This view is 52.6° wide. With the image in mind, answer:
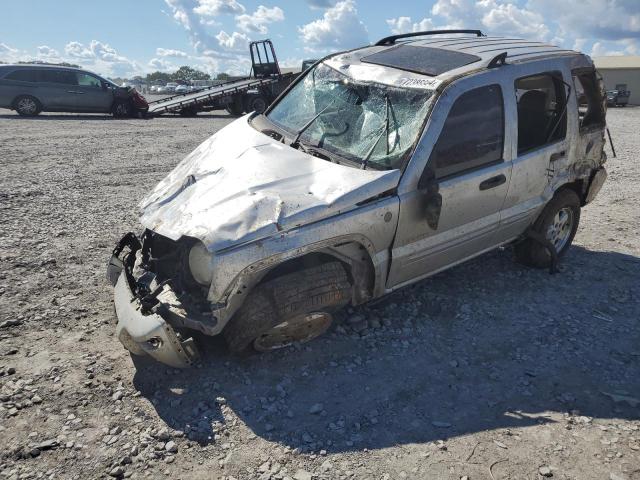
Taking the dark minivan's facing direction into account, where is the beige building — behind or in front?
in front

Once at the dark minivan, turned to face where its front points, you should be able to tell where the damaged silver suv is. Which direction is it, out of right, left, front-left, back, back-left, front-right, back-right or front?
right

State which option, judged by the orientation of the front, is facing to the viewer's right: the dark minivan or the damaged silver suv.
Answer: the dark minivan

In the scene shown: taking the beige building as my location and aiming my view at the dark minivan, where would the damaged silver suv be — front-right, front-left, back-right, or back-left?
front-left

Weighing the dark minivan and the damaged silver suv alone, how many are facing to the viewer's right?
1

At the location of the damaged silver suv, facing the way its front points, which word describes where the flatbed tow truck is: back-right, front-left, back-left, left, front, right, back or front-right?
back-right

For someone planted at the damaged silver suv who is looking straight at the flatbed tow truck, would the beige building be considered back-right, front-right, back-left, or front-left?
front-right

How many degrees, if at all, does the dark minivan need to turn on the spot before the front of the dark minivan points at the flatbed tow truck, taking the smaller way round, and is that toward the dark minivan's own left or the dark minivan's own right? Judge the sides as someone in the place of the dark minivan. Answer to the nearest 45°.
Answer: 0° — it already faces it

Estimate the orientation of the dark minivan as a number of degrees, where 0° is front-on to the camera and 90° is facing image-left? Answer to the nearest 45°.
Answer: approximately 270°

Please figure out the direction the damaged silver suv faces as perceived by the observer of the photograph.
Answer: facing the viewer and to the left of the viewer

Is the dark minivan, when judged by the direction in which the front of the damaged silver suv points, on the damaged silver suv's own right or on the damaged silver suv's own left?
on the damaged silver suv's own right

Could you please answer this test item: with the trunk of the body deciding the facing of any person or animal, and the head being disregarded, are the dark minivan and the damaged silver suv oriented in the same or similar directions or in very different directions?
very different directions

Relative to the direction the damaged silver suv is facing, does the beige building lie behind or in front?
behind
